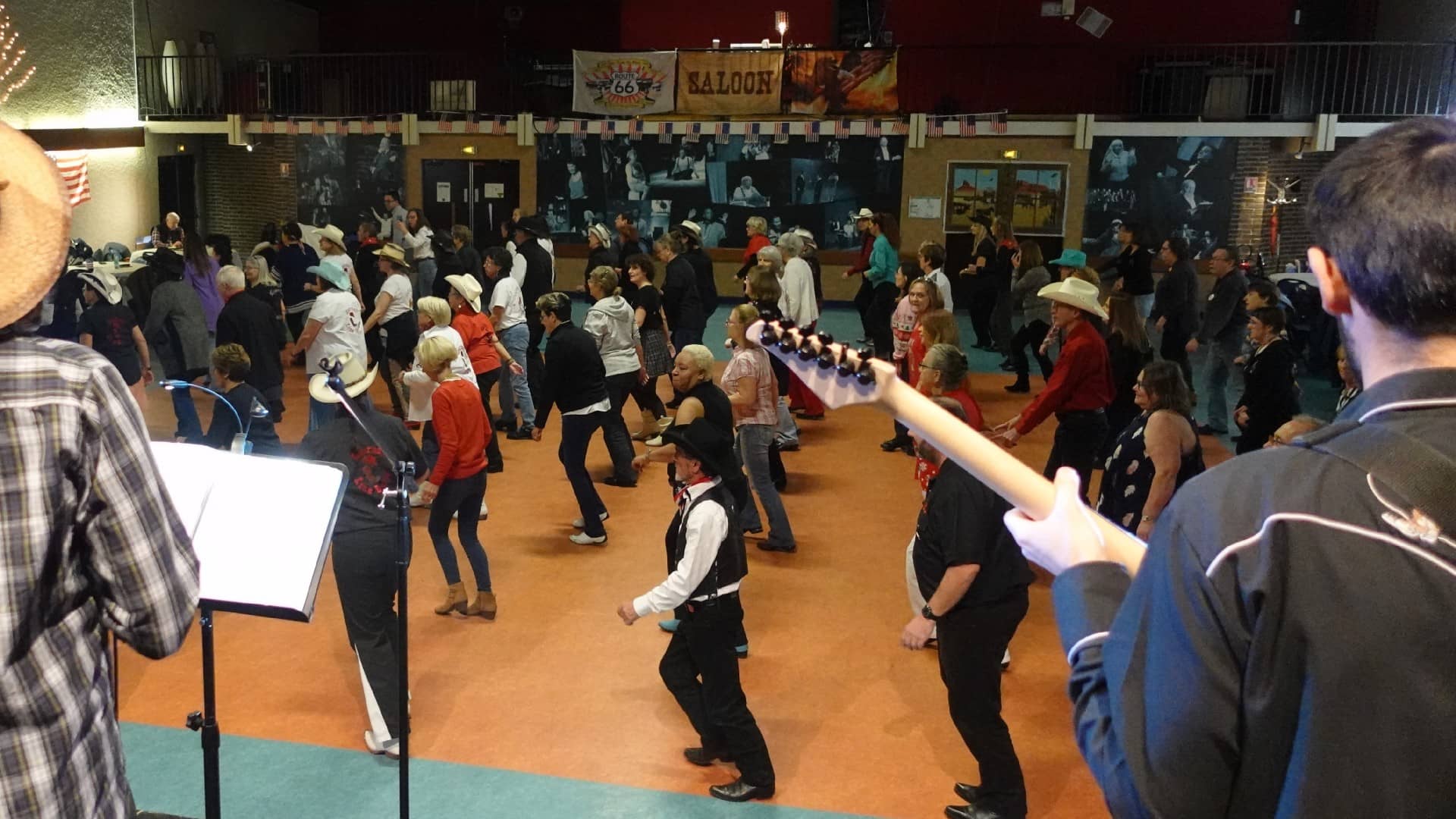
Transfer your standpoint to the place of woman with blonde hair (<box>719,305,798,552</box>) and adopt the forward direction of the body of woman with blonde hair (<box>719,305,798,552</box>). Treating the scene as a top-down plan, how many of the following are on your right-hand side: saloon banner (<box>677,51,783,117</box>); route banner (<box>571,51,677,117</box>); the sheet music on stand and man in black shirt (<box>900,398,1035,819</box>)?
2

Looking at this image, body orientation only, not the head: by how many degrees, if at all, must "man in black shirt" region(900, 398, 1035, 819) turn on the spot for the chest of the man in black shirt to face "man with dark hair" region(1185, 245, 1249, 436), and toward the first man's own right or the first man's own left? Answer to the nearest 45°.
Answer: approximately 90° to the first man's own right

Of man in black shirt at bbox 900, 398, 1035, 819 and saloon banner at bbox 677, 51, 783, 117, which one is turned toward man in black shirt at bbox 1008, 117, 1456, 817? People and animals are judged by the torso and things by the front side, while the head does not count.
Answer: the saloon banner

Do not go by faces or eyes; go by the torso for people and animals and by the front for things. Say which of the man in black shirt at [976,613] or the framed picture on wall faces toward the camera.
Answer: the framed picture on wall

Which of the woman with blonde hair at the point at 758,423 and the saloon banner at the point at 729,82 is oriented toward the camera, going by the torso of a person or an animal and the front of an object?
the saloon banner

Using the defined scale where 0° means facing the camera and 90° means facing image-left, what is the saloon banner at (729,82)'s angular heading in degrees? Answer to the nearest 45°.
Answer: approximately 0°

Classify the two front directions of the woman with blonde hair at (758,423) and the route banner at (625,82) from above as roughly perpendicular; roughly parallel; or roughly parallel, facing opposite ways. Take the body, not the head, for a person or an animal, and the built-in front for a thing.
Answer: roughly perpendicular

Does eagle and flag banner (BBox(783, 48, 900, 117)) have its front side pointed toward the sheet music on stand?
yes

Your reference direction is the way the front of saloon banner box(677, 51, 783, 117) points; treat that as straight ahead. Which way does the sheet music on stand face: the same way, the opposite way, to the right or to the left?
the same way

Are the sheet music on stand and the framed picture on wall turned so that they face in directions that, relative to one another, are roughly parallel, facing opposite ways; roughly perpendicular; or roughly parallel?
roughly parallel

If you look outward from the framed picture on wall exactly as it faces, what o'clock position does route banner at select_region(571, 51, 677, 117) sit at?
The route banner is roughly at 3 o'clock from the framed picture on wall.

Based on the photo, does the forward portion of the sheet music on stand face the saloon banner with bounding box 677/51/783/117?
no

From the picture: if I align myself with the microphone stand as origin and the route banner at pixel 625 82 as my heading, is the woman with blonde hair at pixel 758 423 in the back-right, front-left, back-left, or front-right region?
front-right

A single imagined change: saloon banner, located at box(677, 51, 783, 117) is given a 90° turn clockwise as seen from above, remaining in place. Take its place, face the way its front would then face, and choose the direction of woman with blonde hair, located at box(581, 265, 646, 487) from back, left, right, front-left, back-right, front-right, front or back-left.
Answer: left

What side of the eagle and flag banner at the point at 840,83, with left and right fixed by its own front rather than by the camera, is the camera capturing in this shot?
front
